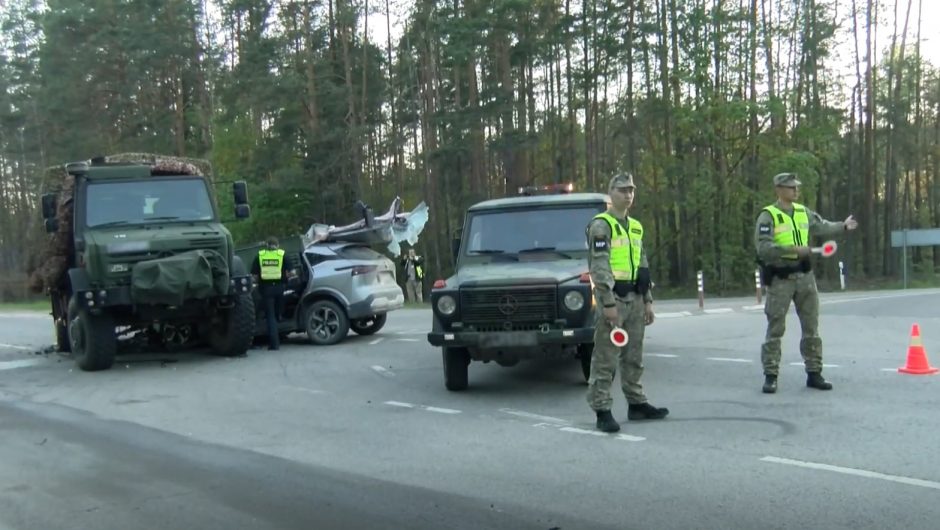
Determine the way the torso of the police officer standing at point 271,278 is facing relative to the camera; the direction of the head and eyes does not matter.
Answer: away from the camera

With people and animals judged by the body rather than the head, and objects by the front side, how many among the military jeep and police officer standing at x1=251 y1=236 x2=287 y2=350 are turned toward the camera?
1

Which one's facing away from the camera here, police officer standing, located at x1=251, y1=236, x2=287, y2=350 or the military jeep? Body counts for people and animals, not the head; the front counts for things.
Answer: the police officer standing

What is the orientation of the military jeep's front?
toward the camera

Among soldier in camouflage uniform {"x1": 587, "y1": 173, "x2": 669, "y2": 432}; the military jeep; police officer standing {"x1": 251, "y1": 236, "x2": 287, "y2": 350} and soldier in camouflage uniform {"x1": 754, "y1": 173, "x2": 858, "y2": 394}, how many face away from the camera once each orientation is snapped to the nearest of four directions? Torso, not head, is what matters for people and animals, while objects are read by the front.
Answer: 1

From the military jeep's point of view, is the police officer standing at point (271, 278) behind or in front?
behind

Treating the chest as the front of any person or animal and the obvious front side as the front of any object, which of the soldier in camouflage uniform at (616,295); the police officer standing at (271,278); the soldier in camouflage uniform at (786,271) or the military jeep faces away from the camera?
the police officer standing

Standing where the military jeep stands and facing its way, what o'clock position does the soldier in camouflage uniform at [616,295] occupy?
The soldier in camouflage uniform is roughly at 11 o'clock from the military jeep.

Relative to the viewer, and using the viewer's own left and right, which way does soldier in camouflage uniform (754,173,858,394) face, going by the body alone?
facing the viewer and to the right of the viewer

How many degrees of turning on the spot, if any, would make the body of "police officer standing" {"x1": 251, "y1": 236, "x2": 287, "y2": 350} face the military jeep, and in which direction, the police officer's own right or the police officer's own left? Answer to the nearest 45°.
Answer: approximately 135° to the police officer's own right

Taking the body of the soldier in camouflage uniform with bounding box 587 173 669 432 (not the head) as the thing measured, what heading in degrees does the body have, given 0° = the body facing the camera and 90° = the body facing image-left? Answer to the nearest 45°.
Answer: approximately 315°

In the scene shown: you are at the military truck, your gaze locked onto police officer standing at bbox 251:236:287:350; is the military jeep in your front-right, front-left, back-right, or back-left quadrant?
front-right

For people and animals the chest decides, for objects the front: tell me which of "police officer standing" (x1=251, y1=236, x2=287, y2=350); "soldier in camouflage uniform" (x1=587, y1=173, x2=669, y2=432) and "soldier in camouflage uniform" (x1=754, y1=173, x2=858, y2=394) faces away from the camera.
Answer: the police officer standing

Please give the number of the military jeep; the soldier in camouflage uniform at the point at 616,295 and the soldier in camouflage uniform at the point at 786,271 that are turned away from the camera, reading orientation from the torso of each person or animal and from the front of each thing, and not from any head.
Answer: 0
